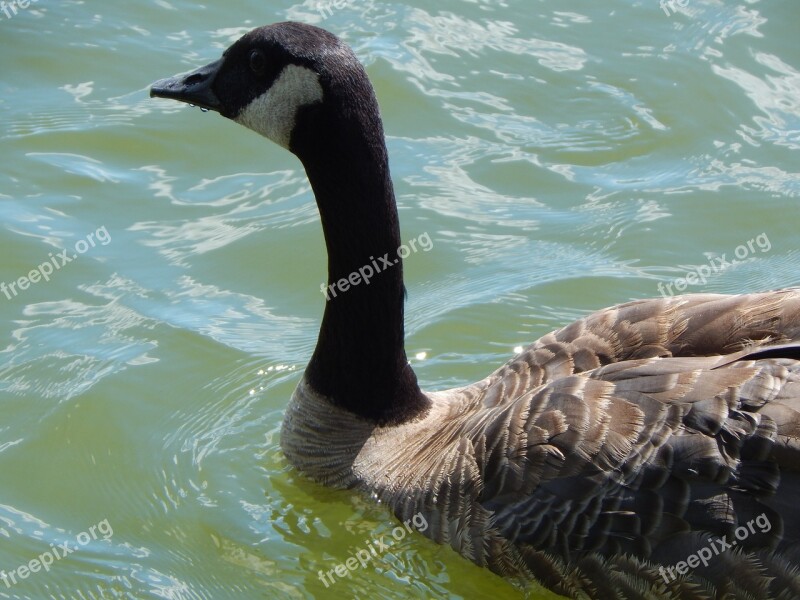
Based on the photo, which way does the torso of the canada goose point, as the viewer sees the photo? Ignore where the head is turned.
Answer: to the viewer's left
